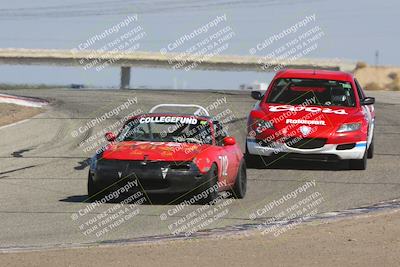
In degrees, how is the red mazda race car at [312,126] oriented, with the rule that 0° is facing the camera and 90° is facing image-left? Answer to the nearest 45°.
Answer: approximately 0°

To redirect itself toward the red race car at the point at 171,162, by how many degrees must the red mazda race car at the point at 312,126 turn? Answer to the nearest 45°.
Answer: approximately 45° to its right
